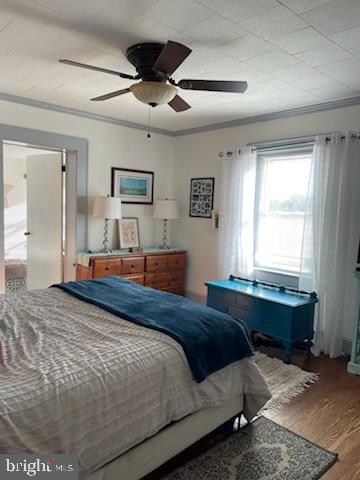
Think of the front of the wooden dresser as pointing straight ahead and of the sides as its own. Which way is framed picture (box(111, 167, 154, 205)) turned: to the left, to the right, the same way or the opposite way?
the same way

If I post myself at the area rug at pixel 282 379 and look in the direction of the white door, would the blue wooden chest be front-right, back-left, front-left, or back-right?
front-right

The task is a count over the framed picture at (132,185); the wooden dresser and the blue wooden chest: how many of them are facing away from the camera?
0

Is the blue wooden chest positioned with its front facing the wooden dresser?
no

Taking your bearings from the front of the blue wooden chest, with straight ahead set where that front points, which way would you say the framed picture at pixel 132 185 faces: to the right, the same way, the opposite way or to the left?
to the left

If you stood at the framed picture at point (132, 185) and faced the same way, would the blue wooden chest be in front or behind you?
in front

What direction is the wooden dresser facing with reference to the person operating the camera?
facing the viewer and to the right of the viewer

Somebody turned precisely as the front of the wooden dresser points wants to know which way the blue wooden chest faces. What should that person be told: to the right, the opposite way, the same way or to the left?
to the right

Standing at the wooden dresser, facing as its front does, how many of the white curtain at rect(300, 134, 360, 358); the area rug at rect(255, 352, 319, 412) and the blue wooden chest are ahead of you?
3

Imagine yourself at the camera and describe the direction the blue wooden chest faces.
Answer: facing the viewer and to the left of the viewer

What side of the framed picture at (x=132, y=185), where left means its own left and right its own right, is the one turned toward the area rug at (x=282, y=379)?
front

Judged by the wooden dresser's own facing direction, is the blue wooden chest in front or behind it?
in front

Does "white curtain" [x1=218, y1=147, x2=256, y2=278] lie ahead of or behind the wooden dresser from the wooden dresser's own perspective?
ahead
